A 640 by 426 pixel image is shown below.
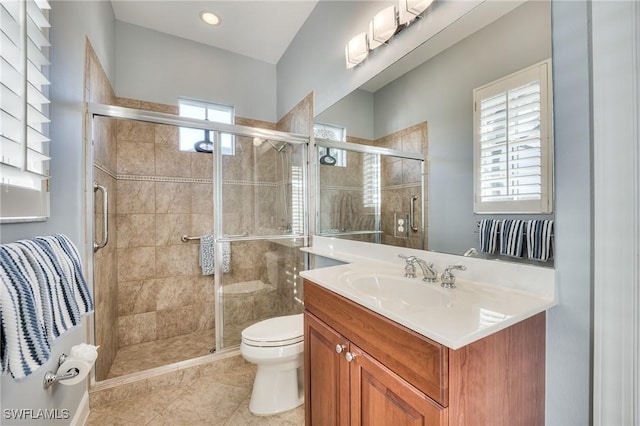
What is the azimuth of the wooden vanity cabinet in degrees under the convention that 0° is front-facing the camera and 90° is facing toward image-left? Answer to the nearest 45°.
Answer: approximately 45°

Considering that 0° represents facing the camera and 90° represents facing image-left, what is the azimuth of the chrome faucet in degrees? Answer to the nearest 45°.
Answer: approximately 45°

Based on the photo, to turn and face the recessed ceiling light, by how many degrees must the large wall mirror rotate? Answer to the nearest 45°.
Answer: approximately 45° to its right

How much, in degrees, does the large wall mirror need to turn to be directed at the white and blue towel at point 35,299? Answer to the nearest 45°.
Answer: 0° — it already faces it

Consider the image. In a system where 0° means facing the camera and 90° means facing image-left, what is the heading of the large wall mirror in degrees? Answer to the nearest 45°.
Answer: approximately 45°

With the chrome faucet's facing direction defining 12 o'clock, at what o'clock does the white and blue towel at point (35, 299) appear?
The white and blue towel is roughly at 12 o'clock from the chrome faucet.

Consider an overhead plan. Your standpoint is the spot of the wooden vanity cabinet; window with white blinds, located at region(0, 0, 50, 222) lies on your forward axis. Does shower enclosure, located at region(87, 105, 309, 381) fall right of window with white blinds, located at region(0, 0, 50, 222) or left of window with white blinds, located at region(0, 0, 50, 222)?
right
